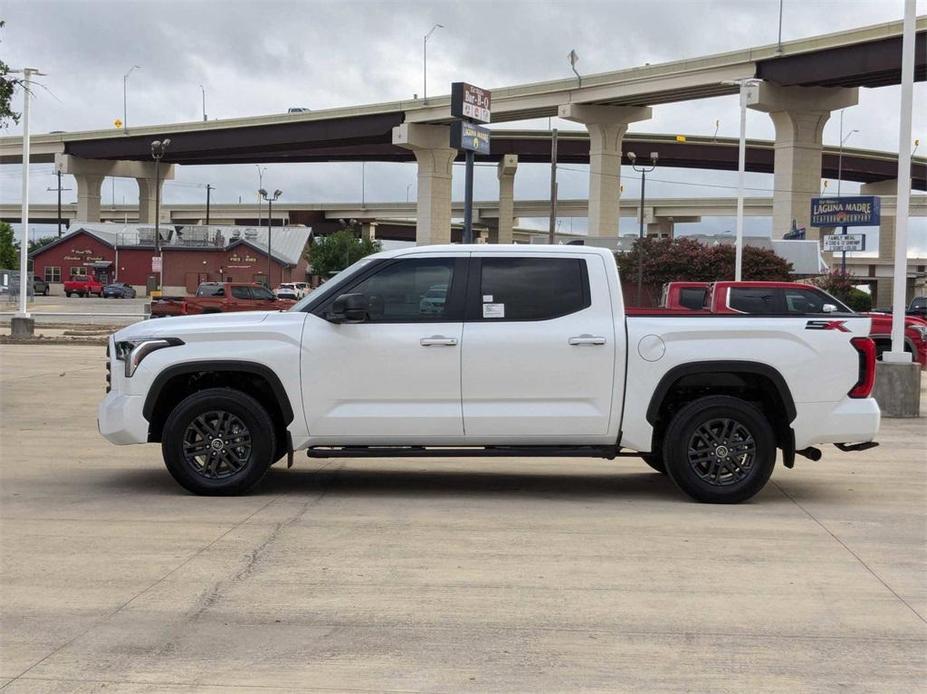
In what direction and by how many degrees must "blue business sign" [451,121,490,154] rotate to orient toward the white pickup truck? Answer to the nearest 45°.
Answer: approximately 45° to its right

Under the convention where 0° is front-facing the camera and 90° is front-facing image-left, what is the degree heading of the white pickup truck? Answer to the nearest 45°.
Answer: approximately 90°

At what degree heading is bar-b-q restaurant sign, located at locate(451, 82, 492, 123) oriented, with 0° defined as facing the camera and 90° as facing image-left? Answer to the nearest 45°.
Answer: approximately 315°

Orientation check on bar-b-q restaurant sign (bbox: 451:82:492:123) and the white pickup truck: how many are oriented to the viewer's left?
1

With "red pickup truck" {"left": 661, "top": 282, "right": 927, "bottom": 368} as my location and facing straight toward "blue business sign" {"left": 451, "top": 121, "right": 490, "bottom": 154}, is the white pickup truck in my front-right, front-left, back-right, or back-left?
back-left

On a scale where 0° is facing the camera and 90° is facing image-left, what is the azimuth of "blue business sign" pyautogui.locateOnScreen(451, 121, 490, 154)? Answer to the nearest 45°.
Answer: approximately 315°
